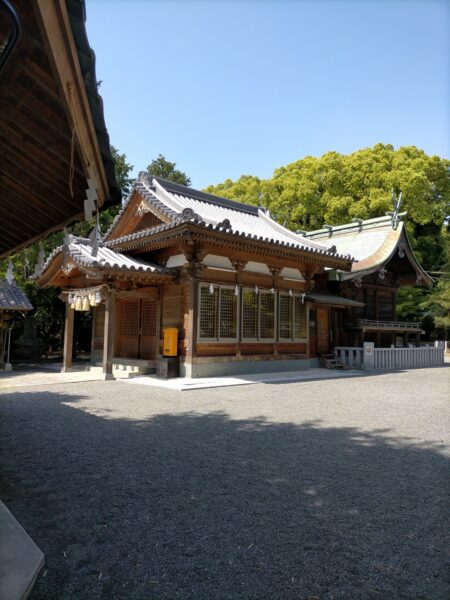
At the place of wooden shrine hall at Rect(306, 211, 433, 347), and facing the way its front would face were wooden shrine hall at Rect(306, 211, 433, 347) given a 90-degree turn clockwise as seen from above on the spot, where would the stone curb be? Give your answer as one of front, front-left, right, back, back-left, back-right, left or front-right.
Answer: back-left

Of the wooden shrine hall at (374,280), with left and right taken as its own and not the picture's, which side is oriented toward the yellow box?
front

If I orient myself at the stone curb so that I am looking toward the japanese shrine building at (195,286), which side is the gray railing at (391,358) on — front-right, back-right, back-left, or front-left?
front-right

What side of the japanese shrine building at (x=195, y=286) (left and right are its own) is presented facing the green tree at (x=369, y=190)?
back

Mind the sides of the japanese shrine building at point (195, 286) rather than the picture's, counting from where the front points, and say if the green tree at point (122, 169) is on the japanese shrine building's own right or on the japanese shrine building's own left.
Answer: on the japanese shrine building's own right

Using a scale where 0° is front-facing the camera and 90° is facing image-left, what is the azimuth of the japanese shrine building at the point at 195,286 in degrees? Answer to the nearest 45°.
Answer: approximately 45°

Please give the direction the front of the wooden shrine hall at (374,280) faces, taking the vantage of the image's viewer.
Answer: facing the viewer and to the left of the viewer

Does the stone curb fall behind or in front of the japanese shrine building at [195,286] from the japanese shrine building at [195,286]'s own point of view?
in front

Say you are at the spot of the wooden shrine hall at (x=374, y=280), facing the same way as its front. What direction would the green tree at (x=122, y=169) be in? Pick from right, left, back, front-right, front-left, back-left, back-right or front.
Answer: front-right

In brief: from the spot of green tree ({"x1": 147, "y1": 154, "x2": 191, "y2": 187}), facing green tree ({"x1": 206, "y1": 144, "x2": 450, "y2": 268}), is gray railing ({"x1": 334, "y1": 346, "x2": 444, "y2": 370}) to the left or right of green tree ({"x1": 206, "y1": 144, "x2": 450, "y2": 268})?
right

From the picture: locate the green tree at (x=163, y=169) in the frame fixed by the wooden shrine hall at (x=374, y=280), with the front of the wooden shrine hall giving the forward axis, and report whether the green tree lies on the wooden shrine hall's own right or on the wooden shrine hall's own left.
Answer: on the wooden shrine hall's own right

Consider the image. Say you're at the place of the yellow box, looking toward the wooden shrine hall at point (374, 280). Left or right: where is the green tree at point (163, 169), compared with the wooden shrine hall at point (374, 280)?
left

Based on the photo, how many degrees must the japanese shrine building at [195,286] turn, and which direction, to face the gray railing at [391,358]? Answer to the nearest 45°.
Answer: approximately 180°
